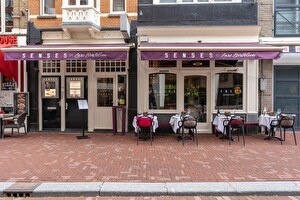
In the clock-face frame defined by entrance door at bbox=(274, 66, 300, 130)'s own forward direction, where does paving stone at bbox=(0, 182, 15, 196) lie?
The paving stone is roughly at 1 o'clock from the entrance door.

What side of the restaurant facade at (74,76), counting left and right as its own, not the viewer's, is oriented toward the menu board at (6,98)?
right

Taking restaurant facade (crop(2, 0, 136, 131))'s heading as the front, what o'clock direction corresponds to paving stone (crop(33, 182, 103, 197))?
The paving stone is roughly at 12 o'clock from the restaurant facade.

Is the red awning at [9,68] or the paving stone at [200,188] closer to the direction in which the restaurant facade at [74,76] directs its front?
the paving stone

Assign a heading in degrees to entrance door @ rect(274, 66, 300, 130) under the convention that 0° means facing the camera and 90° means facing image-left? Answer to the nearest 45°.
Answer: approximately 0°

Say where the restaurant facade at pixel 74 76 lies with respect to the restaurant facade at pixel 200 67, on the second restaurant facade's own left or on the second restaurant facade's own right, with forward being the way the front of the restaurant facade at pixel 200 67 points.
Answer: on the second restaurant facade's own right

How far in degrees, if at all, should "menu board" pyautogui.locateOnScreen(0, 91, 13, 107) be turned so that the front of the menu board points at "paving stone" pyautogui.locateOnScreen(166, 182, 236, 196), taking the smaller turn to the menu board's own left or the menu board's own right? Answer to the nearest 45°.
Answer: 0° — it already faces it

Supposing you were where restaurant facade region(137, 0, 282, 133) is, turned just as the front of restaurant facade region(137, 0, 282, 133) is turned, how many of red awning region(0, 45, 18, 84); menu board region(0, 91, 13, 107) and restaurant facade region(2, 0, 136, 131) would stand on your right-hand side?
3
